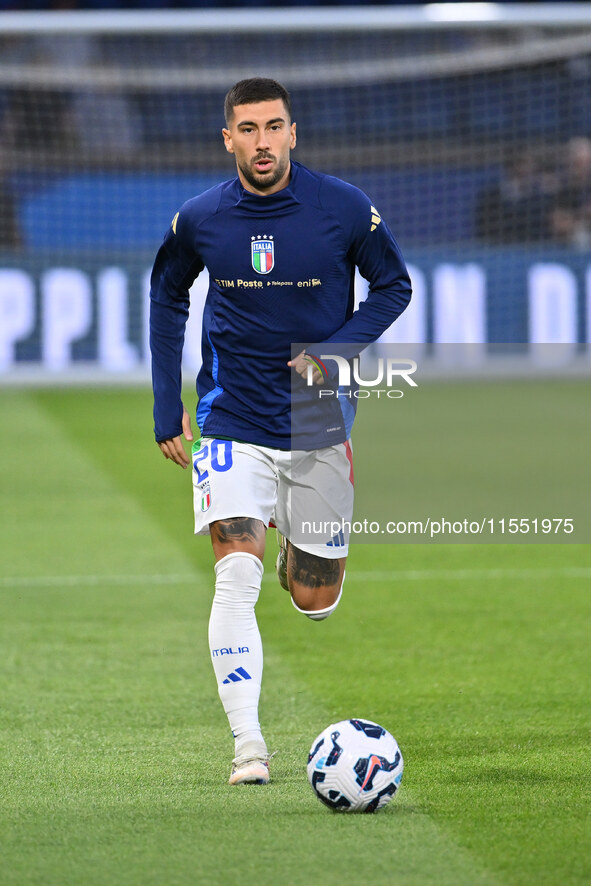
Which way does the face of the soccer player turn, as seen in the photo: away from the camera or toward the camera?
toward the camera

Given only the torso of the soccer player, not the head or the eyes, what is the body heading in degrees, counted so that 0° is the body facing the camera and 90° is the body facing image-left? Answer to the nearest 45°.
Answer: approximately 0°
